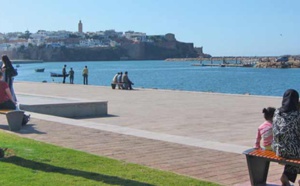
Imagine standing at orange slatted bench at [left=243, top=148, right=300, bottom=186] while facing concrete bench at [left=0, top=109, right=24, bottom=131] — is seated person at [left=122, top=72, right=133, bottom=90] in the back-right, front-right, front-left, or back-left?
front-right

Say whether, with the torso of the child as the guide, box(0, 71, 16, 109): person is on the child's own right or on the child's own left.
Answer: on the child's own left

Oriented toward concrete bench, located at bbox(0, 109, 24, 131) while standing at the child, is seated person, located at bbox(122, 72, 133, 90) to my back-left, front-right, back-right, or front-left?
front-right

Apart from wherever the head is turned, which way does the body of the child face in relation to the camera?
away from the camera

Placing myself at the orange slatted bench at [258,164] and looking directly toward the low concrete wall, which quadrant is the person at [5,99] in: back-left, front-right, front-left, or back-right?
front-left

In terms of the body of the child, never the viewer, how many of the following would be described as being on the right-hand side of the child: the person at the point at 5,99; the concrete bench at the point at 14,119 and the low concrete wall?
0

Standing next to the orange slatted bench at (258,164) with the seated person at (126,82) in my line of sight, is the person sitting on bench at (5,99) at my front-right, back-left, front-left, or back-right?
front-left

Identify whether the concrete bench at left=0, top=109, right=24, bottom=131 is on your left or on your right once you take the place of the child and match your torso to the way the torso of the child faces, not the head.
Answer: on your left

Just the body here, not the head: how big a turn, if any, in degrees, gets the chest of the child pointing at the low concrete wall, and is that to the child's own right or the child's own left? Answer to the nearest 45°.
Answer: approximately 45° to the child's own left
